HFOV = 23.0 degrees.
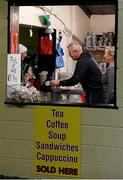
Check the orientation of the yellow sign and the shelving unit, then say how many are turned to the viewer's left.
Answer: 0

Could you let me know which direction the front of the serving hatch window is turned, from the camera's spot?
facing the viewer

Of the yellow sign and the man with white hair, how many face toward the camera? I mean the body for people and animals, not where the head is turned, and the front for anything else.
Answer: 1

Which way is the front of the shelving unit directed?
toward the camera

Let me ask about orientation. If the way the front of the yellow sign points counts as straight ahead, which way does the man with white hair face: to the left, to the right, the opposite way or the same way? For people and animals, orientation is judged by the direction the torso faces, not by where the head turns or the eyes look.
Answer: to the right

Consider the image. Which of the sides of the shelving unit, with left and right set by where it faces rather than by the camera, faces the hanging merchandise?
right

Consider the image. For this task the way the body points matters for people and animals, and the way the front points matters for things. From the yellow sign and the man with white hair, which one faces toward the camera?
the yellow sign

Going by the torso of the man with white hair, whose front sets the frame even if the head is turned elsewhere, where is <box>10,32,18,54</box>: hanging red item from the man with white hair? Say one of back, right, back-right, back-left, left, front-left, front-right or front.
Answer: front

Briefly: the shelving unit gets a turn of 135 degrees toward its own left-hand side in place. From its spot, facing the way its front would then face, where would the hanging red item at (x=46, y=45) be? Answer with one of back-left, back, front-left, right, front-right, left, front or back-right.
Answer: back-left

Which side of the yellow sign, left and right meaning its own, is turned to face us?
front

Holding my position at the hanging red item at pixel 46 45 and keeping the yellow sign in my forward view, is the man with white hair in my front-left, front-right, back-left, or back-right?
front-left

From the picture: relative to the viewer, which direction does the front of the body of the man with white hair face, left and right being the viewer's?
facing to the left of the viewer
